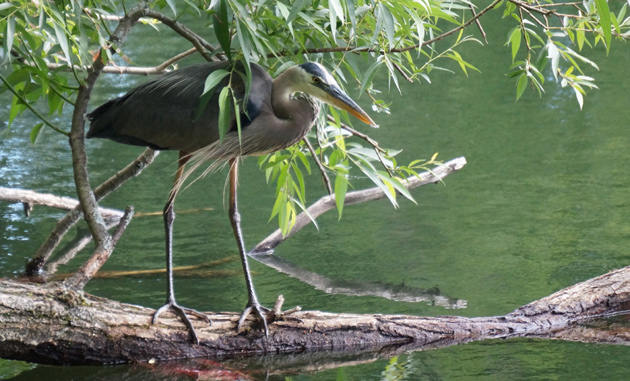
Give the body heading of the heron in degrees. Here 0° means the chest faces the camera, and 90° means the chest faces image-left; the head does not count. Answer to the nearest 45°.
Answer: approximately 270°

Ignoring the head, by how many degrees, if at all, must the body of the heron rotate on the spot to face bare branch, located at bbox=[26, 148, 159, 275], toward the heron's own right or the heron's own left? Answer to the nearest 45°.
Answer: approximately 135° to the heron's own left

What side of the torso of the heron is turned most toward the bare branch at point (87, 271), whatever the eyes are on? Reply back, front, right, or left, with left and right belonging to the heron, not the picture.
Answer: back

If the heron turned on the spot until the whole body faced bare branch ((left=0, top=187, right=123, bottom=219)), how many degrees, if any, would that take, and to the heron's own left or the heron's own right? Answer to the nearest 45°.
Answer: approximately 135° to the heron's own left
